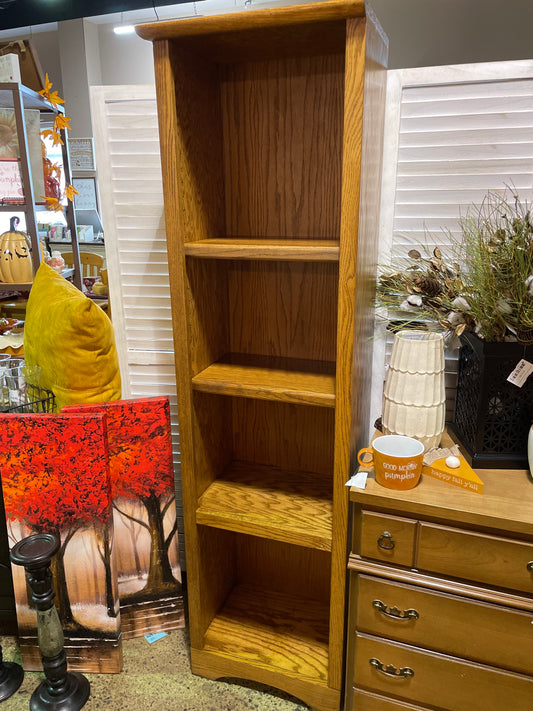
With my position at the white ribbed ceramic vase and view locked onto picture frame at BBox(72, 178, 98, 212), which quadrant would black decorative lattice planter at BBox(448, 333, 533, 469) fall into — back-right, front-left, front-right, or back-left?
back-right

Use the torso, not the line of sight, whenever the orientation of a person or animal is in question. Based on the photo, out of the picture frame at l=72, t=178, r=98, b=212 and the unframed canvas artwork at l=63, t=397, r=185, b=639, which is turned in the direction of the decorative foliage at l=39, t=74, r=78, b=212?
the picture frame

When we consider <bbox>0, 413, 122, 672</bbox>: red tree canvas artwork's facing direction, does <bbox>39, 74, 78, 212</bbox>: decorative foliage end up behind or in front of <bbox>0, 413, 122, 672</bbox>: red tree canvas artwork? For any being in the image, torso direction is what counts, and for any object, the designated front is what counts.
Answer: behind

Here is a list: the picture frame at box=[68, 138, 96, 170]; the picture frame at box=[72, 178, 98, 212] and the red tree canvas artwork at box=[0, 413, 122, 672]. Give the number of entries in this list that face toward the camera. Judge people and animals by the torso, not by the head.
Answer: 3

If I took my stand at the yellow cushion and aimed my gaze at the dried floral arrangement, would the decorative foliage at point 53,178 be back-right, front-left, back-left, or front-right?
back-left

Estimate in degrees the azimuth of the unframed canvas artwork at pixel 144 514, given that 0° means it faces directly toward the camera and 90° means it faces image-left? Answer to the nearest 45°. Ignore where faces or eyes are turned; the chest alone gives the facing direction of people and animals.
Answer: approximately 0°

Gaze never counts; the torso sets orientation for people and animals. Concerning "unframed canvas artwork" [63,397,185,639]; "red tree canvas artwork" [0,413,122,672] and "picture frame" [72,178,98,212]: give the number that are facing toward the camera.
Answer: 3

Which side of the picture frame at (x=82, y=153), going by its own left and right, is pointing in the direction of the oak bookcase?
front

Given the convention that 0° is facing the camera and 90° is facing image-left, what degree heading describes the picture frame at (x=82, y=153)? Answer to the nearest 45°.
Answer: approximately 0°
